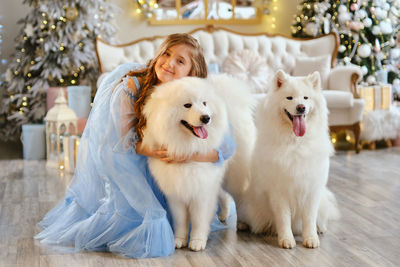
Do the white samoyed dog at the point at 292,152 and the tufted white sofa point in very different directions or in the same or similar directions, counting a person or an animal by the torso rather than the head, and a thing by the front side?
same or similar directions

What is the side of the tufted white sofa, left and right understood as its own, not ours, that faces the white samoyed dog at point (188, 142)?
front

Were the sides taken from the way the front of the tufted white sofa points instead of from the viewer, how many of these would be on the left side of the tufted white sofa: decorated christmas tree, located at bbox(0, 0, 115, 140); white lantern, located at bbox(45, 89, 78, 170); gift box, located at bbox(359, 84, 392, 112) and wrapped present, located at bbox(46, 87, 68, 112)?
1

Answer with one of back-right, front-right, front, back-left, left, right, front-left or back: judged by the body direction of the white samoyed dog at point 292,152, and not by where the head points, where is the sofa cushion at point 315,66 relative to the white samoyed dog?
back

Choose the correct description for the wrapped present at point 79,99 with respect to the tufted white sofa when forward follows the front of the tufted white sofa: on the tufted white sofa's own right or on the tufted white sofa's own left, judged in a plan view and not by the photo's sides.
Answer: on the tufted white sofa's own right

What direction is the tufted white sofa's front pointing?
toward the camera

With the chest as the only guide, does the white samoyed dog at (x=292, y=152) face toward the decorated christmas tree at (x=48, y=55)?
no

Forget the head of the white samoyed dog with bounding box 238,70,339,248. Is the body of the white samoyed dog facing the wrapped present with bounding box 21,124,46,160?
no

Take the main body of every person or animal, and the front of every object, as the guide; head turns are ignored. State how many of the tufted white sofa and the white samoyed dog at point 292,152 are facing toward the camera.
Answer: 2

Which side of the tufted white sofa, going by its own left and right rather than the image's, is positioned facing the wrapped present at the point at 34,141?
right

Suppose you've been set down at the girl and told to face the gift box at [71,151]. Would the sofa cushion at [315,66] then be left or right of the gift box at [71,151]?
right

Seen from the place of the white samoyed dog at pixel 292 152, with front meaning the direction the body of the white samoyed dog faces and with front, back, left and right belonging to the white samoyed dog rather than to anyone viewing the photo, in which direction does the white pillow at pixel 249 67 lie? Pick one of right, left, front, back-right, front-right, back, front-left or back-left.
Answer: back

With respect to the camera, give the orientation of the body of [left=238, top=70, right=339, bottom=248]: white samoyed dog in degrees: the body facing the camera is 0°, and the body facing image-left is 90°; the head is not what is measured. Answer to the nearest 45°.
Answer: approximately 0°
